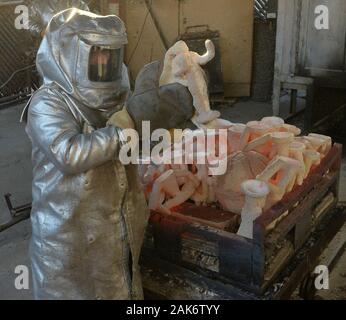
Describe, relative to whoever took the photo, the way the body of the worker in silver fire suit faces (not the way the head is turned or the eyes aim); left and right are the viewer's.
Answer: facing the viewer and to the right of the viewer

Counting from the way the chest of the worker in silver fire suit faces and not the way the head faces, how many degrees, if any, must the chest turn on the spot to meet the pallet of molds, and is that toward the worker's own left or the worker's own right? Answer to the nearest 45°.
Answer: approximately 45° to the worker's own left

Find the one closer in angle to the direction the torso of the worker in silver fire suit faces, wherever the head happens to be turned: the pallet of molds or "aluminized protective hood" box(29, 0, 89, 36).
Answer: the pallet of molds

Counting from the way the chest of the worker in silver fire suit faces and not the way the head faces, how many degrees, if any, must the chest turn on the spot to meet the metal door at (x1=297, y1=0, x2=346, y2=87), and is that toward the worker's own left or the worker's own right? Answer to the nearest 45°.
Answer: approximately 90° to the worker's own left
